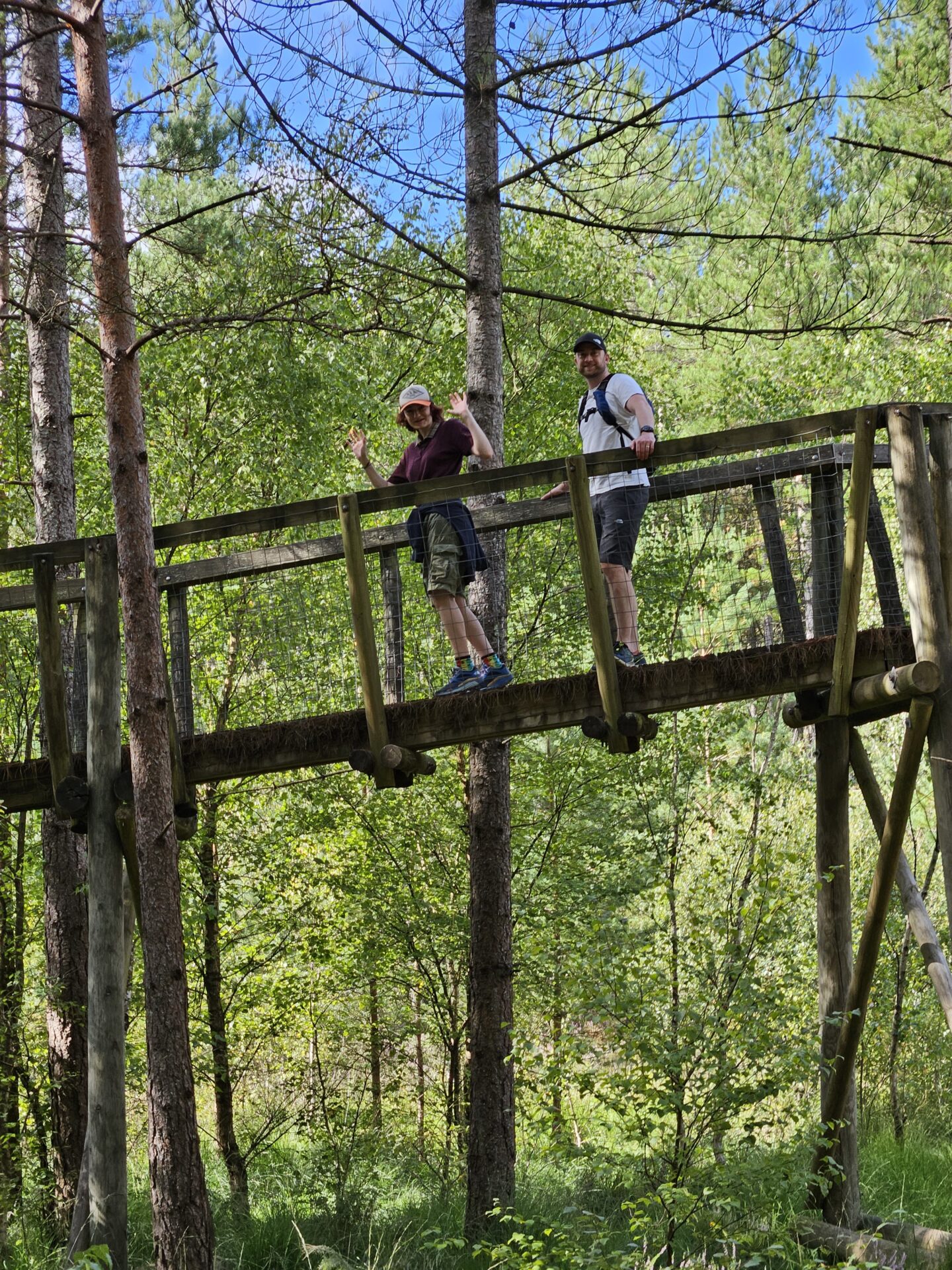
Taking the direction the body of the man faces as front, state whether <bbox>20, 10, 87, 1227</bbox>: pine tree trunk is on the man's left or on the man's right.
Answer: on the man's right

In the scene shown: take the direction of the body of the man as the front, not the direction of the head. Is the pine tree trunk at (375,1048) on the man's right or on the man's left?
on the man's right

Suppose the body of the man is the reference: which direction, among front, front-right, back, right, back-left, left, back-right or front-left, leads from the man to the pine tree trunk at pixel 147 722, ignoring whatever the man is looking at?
front-right

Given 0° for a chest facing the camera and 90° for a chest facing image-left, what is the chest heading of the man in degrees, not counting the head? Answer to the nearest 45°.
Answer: approximately 45°

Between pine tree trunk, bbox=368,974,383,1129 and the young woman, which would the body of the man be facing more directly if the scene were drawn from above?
the young woman

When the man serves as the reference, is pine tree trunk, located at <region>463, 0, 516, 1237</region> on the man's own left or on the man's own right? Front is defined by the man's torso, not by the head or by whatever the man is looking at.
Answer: on the man's own right
